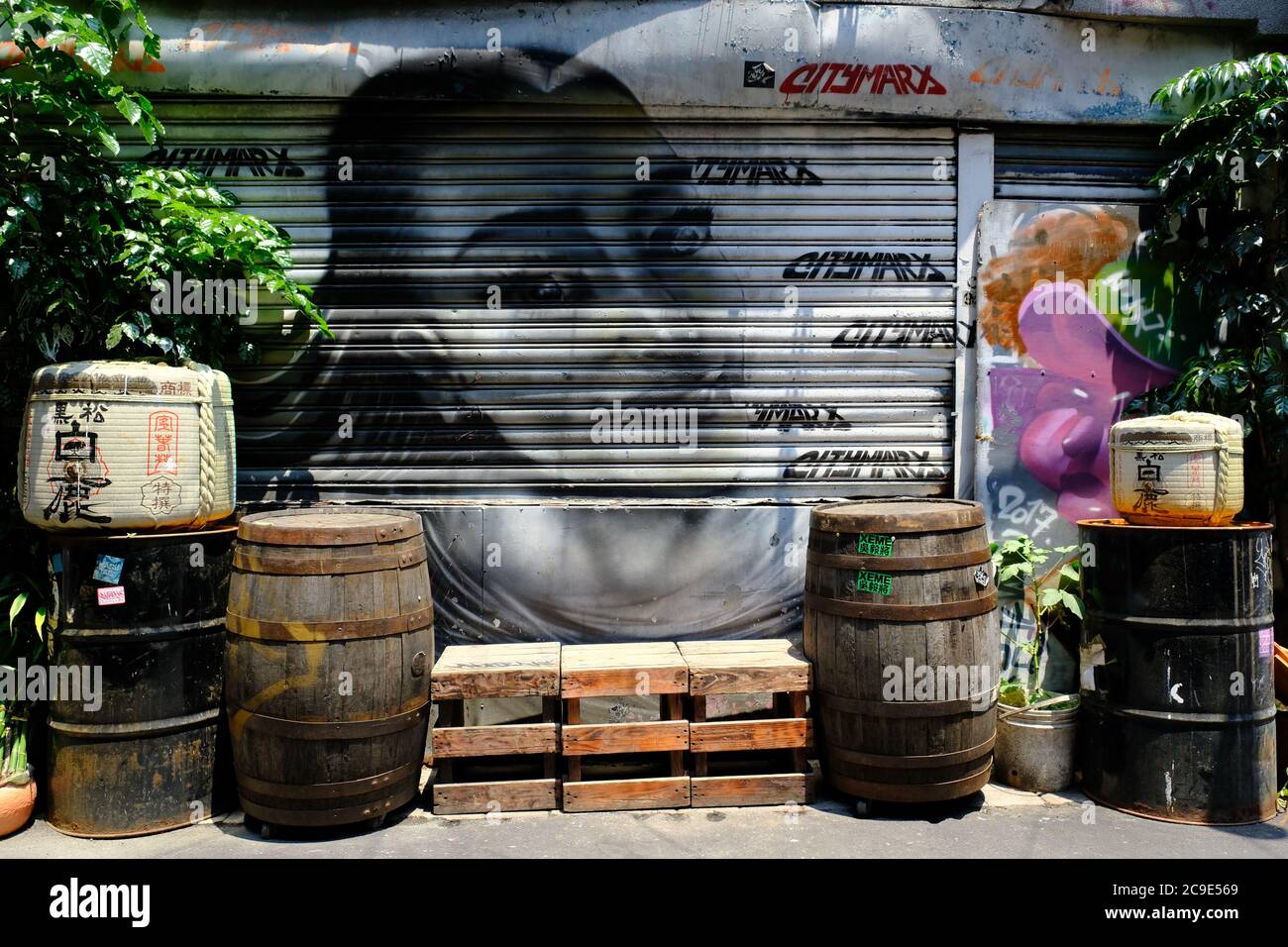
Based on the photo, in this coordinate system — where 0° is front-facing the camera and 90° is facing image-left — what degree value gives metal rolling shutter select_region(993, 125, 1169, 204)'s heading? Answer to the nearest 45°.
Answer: approximately 0°

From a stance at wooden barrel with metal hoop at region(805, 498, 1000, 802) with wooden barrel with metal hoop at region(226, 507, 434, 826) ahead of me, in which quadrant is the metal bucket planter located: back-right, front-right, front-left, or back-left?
back-right

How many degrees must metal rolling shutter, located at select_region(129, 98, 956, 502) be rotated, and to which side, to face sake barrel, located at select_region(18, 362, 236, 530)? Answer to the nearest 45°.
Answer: approximately 45° to its right

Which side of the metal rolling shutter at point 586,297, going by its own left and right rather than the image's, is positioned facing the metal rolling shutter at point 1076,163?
left

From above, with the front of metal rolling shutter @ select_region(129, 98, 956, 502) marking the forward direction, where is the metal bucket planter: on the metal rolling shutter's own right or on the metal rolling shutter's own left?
on the metal rolling shutter's own left

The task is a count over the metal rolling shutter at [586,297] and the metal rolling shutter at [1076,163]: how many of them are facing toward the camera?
2

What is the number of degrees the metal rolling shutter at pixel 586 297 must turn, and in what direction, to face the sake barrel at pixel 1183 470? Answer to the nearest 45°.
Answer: approximately 45° to its left

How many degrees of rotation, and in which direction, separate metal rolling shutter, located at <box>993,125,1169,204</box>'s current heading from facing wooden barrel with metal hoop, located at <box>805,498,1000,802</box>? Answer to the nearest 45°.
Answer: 0° — it already faces it
